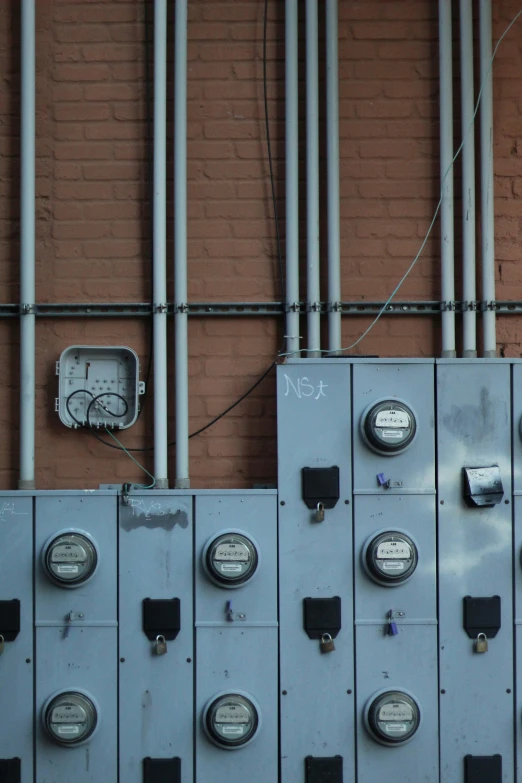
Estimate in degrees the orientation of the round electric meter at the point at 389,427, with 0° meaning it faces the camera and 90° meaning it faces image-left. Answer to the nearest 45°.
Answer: approximately 0°
